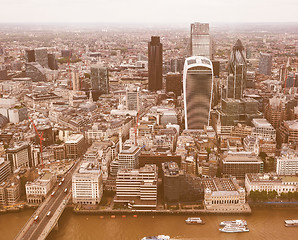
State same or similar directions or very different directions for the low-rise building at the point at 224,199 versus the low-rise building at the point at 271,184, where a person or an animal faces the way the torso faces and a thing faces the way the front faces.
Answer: same or similar directions

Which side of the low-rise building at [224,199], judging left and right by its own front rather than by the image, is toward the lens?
front

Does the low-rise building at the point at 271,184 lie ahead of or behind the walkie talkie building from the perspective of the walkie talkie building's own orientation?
ahead

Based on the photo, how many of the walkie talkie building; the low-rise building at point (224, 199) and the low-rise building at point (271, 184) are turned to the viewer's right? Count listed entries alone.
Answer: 0

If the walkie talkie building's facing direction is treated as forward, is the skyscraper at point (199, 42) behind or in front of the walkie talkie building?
behind

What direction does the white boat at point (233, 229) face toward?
to the viewer's left

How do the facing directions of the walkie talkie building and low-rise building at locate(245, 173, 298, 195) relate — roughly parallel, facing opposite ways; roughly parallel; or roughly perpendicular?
roughly parallel

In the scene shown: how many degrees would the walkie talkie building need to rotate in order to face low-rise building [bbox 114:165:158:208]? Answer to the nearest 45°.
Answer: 0° — it already faces it

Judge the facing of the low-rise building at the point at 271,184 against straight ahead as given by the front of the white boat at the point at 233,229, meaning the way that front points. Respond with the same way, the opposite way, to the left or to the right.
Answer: to the left

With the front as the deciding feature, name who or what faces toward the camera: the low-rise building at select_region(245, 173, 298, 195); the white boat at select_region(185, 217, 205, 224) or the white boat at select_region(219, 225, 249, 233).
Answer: the low-rise building

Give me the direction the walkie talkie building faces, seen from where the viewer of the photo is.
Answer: facing the viewer
